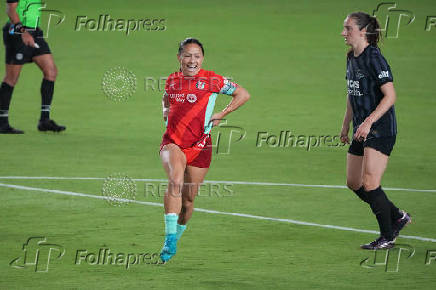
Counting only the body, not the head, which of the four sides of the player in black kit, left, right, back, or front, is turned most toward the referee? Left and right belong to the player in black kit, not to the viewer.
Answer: right

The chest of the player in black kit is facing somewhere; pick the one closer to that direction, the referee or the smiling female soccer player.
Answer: the smiling female soccer player

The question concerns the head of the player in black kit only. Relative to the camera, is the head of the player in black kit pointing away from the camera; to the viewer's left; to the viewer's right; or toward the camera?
to the viewer's left

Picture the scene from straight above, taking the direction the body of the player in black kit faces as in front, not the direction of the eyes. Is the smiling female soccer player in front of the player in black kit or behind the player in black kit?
in front

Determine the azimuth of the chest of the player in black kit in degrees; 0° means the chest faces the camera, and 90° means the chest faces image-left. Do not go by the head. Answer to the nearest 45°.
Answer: approximately 45°
